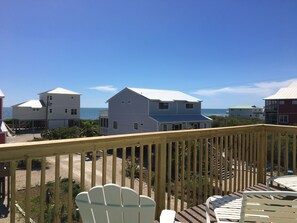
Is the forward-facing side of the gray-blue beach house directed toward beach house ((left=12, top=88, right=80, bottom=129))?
no

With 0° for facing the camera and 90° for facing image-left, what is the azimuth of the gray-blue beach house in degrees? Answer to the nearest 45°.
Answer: approximately 315°

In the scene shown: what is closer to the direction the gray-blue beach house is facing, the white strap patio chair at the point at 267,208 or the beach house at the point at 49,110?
the white strap patio chair

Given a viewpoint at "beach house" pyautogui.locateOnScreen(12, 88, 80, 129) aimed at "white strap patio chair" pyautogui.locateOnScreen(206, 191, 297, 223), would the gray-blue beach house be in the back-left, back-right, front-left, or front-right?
front-left

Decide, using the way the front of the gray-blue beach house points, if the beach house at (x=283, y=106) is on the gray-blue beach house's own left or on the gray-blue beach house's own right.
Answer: on the gray-blue beach house's own left

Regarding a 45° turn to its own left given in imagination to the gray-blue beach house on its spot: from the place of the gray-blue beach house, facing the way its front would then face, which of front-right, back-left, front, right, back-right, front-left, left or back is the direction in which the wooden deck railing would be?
right

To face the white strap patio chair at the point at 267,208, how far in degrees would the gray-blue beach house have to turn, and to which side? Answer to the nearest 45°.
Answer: approximately 45° to its right

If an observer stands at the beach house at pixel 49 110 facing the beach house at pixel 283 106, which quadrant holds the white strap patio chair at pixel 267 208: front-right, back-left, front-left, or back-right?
front-right

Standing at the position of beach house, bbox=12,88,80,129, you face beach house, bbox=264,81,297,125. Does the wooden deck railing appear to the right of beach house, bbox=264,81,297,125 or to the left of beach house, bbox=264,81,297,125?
right

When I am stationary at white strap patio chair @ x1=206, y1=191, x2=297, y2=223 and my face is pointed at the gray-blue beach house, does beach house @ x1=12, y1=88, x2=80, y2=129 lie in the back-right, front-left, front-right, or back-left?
front-left
